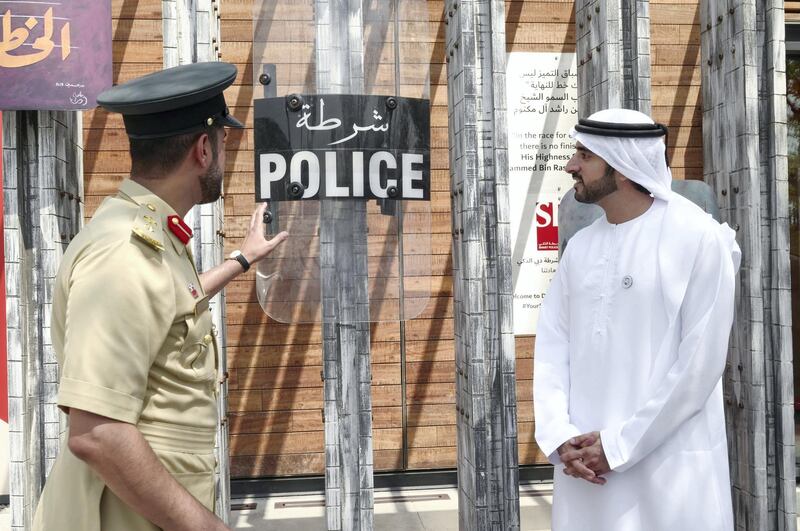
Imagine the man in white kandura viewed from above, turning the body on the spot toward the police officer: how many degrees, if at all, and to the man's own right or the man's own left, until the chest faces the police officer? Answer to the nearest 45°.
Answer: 0° — they already face them

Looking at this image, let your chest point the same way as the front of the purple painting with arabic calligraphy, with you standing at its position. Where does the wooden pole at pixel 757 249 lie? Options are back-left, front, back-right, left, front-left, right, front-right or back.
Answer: left

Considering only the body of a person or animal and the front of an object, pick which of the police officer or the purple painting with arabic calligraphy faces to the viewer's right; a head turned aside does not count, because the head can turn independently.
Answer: the police officer

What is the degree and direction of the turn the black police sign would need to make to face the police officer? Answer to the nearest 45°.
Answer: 0° — it already faces them

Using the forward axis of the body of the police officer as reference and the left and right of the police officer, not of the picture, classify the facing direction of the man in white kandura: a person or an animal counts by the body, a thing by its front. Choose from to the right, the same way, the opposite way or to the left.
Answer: the opposite way

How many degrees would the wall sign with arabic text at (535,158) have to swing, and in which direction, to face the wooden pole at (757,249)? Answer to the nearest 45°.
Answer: approximately 45° to its left

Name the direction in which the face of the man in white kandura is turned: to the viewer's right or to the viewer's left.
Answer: to the viewer's left

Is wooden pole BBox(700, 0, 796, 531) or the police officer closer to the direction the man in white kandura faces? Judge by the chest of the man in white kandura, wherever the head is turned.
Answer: the police officer

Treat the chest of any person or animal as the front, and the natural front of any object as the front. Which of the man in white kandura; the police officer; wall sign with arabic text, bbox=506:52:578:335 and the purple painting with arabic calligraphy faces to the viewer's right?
the police officer

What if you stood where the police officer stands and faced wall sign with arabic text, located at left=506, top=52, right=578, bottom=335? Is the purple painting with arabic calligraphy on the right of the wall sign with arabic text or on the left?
left

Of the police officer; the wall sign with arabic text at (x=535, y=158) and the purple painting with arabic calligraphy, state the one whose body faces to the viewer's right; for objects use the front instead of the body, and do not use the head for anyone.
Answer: the police officer

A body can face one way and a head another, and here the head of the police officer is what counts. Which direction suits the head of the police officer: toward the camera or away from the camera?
away from the camera
